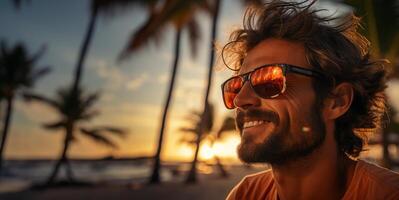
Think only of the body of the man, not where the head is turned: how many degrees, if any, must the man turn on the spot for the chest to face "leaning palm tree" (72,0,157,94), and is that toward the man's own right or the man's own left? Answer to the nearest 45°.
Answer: approximately 90° to the man's own right

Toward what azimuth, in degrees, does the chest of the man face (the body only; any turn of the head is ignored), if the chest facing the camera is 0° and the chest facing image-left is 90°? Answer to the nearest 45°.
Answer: approximately 45°

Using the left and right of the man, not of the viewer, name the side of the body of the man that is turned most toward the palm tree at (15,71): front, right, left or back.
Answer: right

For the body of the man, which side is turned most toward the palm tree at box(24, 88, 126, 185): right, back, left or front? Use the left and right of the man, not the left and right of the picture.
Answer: right

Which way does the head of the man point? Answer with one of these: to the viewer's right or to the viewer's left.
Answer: to the viewer's left

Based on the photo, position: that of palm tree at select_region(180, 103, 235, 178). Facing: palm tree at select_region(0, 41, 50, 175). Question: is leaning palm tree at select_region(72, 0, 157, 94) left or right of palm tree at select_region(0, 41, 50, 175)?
left

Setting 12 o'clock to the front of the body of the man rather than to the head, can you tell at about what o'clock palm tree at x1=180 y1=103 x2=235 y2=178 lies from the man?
The palm tree is roughly at 4 o'clock from the man.
